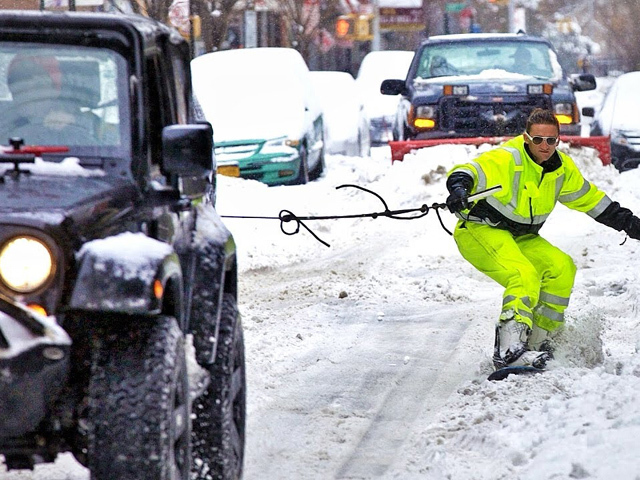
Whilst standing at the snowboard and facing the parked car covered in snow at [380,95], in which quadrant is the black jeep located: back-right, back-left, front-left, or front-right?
back-left

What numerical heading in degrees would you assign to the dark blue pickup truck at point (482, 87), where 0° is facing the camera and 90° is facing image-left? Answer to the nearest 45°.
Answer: approximately 0°

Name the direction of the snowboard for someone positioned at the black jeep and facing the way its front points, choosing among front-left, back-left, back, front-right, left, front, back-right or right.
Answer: back-left

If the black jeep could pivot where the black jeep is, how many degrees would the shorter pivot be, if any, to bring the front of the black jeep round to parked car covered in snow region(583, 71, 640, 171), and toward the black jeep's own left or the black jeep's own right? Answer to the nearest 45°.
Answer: approximately 135° to the black jeep's own left

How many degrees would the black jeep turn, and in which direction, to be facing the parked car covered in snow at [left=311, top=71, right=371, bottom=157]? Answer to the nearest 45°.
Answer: approximately 180°

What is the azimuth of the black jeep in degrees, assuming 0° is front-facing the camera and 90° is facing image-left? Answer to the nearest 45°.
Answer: approximately 0°

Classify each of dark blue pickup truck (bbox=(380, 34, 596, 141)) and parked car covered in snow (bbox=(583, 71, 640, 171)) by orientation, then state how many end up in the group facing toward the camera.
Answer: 2

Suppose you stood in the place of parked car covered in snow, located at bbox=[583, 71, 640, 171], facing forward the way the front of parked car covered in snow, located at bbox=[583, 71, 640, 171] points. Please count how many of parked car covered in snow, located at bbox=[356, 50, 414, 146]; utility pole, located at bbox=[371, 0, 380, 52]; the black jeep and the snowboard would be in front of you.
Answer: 2

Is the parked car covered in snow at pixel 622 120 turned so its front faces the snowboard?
yes

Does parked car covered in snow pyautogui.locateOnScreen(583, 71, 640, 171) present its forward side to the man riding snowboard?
yes

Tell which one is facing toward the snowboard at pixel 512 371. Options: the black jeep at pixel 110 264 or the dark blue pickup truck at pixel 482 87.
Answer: the dark blue pickup truck

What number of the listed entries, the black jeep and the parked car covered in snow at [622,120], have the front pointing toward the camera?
2

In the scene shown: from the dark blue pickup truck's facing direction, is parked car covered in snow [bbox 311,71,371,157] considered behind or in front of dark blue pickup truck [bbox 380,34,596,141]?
behind

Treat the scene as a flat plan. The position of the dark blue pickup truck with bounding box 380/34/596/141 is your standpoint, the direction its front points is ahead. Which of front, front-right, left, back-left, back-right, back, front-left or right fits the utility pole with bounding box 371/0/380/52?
back
